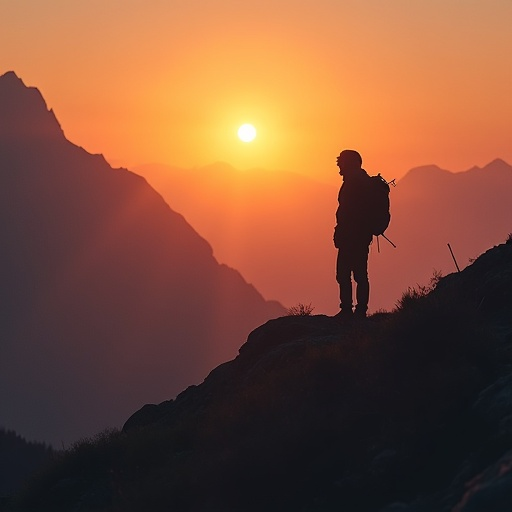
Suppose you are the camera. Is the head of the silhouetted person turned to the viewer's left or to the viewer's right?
to the viewer's left

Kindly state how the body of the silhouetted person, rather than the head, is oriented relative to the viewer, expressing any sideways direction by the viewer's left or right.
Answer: facing to the left of the viewer

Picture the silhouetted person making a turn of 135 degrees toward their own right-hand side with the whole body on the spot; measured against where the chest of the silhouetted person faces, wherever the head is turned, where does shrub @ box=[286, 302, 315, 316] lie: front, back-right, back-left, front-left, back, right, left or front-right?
left
